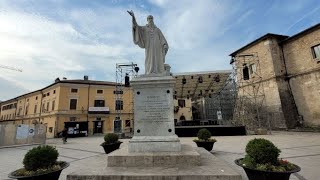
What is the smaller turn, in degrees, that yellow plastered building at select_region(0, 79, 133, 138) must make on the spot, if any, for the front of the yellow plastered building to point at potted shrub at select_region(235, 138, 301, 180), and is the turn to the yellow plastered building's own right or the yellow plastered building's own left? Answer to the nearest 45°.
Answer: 0° — it already faces it

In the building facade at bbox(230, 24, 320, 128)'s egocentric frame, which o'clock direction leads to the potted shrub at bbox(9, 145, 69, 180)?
The potted shrub is roughly at 11 o'clock from the building facade.

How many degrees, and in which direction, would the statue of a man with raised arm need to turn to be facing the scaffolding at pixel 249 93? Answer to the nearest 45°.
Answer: approximately 135° to its left

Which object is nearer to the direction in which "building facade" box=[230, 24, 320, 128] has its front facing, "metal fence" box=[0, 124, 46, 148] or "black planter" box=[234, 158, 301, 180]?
the metal fence

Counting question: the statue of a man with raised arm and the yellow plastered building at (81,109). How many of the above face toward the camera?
2

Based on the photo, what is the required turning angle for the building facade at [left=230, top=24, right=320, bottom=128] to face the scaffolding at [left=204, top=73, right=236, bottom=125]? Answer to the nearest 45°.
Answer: approximately 90° to its right

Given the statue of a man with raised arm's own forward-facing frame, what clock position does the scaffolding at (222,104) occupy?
The scaffolding is roughly at 7 o'clock from the statue of a man with raised arm.

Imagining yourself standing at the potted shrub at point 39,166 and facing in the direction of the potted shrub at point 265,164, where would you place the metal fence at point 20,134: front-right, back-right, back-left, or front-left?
back-left
